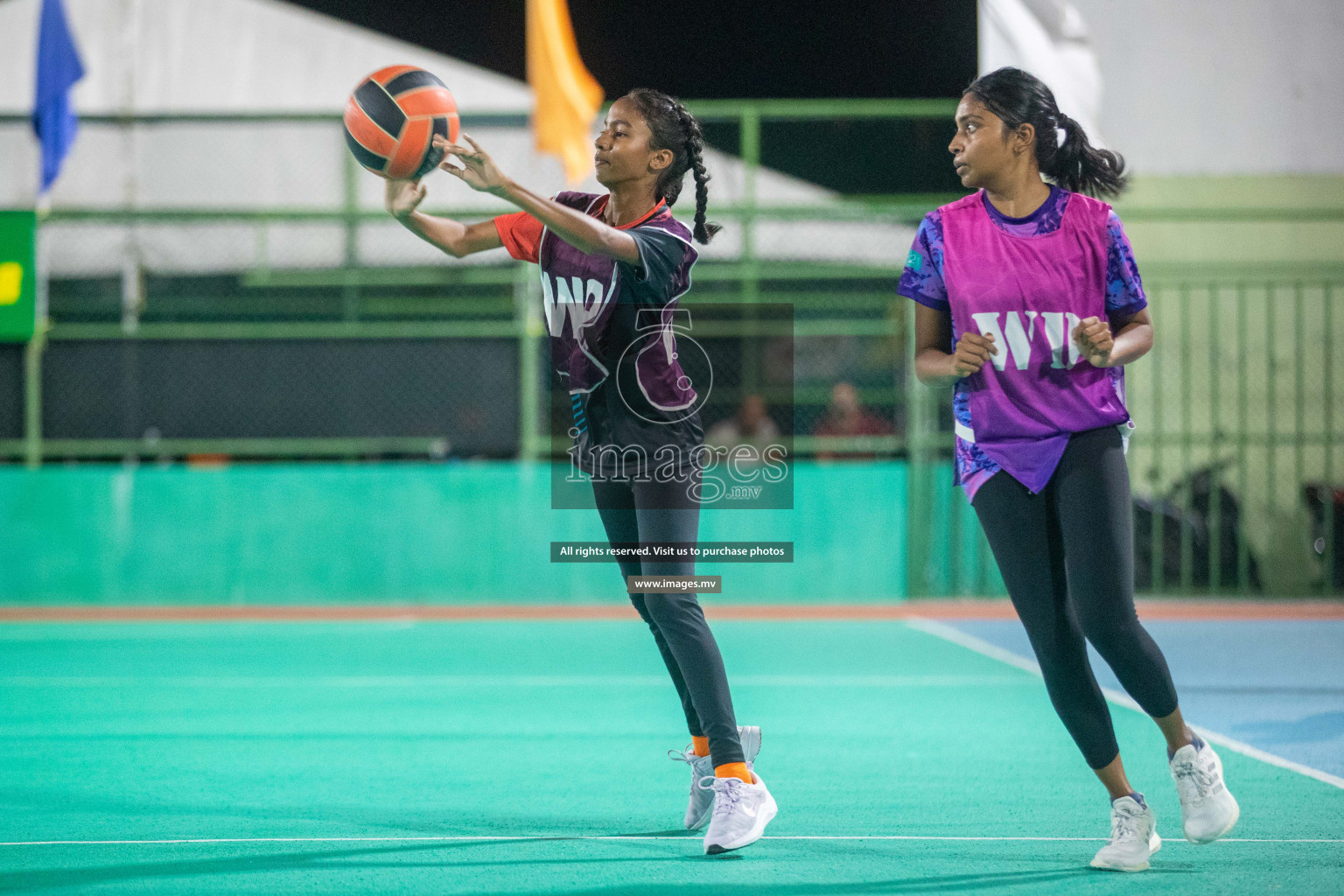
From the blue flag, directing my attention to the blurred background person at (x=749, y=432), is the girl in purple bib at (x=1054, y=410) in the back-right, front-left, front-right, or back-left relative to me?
front-right

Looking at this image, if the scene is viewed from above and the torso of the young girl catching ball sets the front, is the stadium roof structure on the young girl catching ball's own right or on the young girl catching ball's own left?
on the young girl catching ball's own right

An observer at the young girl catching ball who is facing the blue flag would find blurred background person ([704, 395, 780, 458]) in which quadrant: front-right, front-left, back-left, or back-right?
front-right

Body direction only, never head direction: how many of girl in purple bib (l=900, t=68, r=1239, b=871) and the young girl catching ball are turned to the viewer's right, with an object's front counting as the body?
0

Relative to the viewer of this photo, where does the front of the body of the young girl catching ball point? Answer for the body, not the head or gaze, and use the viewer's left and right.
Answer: facing the viewer and to the left of the viewer

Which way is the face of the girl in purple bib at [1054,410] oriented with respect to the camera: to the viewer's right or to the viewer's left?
to the viewer's left

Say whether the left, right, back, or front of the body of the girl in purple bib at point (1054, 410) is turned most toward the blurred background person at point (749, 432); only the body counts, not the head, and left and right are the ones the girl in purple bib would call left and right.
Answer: back

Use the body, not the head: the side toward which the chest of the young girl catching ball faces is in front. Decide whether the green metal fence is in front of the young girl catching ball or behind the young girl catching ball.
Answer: behind

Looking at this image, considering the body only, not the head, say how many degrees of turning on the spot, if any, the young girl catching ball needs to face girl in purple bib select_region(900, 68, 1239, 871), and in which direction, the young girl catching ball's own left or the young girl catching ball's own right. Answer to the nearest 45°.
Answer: approximately 135° to the young girl catching ball's own left

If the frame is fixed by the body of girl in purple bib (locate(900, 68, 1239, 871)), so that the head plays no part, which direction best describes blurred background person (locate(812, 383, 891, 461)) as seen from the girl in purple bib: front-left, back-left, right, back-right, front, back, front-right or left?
back

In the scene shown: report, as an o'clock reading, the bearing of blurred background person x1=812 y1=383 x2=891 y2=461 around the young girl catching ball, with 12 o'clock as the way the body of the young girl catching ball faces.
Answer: The blurred background person is roughly at 5 o'clock from the young girl catching ball.

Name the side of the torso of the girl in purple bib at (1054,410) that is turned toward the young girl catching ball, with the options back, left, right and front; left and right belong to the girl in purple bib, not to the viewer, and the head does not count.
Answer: right

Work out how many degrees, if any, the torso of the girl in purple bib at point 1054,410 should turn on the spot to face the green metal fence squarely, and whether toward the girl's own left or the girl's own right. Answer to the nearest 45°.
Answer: approximately 180°

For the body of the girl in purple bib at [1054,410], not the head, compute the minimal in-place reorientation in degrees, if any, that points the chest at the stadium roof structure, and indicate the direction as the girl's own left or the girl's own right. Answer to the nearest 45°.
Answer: approximately 135° to the girl's own right

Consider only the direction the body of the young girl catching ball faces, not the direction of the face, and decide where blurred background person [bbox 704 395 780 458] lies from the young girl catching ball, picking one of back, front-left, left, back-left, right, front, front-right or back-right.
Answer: back-right

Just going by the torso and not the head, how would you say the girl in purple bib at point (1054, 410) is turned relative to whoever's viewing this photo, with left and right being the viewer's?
facing the viewer
